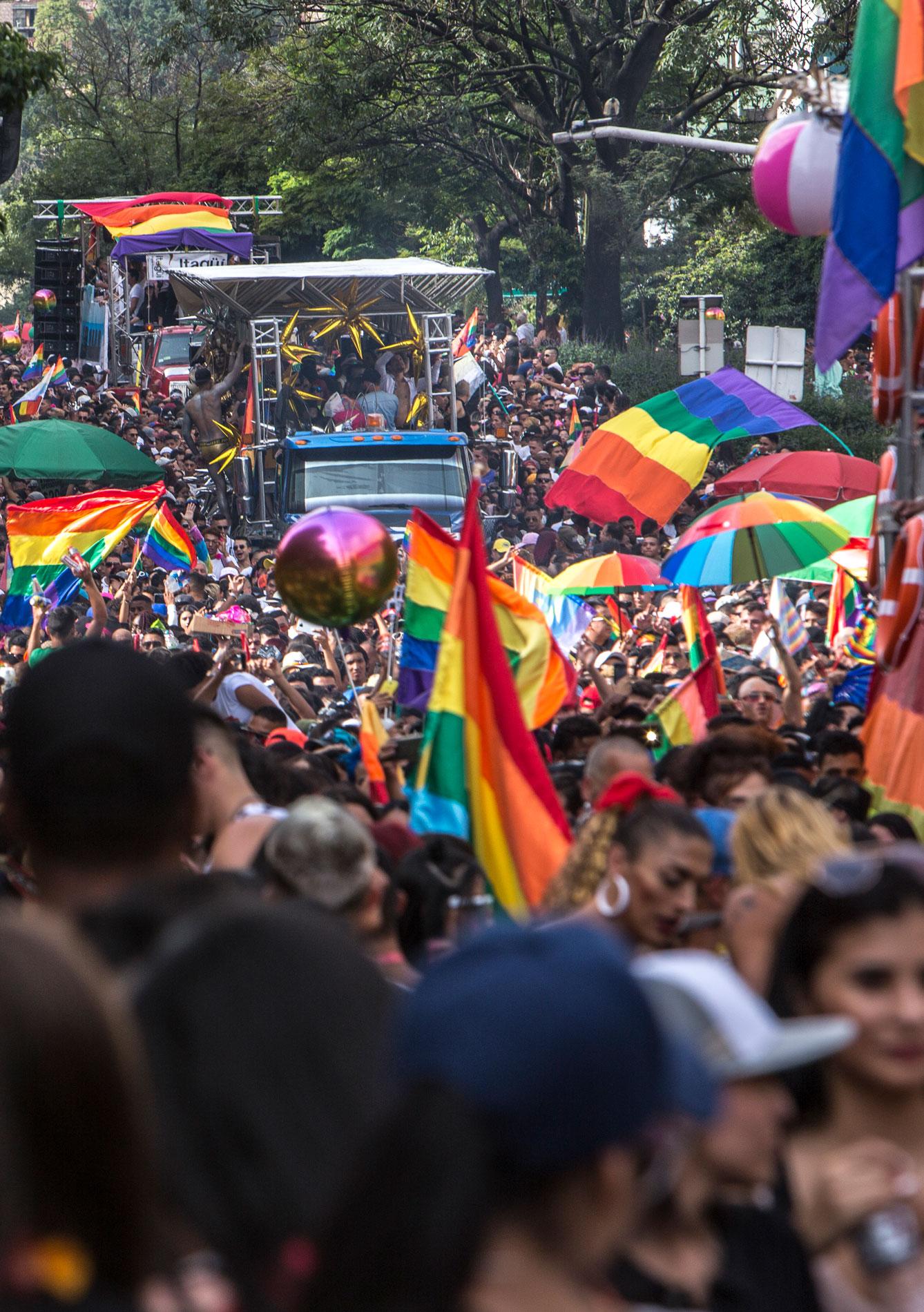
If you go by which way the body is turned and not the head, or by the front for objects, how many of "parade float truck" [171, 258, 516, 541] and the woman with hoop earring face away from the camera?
0

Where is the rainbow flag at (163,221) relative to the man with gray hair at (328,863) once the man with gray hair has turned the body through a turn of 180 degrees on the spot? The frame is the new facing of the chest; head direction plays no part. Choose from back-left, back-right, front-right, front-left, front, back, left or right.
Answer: back-right

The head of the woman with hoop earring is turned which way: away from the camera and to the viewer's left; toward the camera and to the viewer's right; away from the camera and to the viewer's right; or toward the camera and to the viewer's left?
toward the camera and to the viewer's right

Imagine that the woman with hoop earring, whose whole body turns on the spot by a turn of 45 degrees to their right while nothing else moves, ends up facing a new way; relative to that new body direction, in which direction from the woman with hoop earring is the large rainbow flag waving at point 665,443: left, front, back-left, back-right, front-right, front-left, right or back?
back

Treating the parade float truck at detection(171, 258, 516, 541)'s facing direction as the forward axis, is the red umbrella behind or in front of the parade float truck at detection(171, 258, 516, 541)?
in front

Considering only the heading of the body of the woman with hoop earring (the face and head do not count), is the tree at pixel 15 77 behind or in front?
behind

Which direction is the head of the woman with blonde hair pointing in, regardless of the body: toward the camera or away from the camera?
away from the camera

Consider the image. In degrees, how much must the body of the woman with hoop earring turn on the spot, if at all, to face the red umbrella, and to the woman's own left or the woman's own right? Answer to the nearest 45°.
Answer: approximately 135° to the woman's own left

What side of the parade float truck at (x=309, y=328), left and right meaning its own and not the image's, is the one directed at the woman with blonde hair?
front

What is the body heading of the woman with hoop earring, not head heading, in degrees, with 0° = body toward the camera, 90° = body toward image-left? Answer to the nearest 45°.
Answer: approximately 315°
